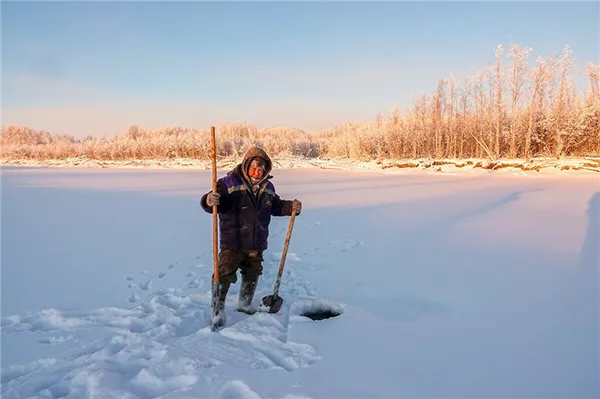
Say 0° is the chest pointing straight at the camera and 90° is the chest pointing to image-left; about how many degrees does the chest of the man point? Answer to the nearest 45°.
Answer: approximately 315°
